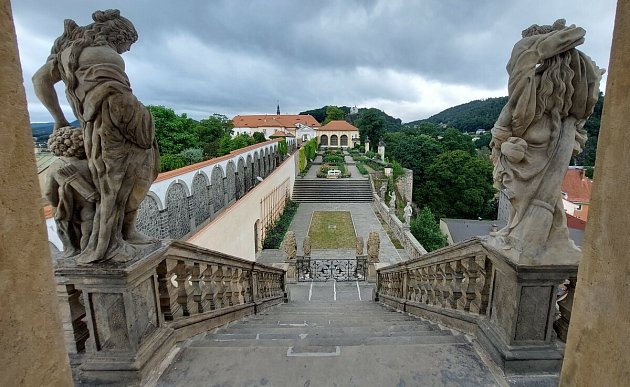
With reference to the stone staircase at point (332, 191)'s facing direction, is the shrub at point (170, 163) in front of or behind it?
in front

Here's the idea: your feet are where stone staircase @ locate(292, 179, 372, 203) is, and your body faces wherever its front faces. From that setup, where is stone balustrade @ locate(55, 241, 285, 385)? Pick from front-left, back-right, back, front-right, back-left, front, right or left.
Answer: front

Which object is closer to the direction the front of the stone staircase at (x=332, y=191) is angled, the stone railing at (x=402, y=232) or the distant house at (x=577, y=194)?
the stone railing

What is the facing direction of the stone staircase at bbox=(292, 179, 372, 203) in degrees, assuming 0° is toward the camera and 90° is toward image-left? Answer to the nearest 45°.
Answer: approximately 0°

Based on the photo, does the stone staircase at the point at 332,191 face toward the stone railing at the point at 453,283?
yes

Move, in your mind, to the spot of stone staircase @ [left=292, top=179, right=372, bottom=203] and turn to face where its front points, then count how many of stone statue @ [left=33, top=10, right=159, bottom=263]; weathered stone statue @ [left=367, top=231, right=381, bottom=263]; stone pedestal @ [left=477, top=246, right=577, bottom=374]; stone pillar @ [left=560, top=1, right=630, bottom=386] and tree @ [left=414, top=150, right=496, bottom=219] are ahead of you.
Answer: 4

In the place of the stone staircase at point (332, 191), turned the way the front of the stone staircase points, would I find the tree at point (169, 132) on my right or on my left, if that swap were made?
on my right

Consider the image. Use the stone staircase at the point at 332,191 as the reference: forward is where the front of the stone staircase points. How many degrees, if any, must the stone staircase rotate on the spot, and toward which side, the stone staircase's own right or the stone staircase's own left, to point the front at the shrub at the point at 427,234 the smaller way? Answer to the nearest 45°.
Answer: approximately 45° to the stone staircase's own left

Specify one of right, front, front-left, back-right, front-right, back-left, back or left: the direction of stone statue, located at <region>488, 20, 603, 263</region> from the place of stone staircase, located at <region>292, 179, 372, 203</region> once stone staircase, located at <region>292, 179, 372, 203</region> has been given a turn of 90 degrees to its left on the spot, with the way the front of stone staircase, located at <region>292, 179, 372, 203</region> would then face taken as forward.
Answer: right

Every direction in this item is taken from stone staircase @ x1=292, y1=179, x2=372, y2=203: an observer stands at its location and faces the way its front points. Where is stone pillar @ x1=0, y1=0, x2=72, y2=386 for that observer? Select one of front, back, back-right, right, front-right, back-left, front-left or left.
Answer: front

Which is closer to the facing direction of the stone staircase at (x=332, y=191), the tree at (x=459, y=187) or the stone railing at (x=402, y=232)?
the stone railing

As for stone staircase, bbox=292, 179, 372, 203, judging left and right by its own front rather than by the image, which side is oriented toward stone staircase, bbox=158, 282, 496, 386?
front

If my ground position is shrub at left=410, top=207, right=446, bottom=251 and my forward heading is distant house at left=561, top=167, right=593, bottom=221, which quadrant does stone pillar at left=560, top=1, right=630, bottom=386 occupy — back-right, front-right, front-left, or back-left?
back-right

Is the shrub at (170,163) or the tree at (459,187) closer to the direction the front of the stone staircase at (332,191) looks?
the shrub

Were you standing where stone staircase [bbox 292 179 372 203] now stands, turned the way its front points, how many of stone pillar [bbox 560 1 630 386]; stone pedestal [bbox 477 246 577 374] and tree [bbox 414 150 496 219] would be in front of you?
2
